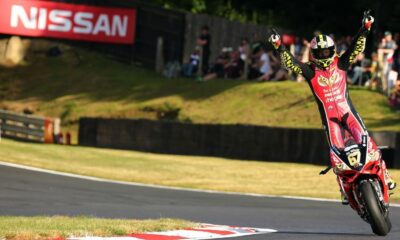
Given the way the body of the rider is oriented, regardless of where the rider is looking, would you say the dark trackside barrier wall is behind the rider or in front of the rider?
behind

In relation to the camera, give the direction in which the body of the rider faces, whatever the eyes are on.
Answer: toward the camera

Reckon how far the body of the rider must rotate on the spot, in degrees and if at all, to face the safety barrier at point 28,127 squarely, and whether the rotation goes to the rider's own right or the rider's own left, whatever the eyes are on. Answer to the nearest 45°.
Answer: approximately 135° to the rider's own right

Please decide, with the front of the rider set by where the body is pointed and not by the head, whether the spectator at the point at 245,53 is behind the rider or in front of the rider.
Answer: behind

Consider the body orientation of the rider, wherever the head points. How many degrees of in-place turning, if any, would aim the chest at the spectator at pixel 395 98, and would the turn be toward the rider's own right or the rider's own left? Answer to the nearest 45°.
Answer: approximately 180°

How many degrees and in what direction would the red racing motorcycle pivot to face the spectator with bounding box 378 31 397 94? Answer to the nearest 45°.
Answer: approximately 180°

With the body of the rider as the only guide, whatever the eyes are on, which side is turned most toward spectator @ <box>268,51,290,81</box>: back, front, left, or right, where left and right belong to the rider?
back

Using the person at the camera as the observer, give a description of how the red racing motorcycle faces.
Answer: facing the viewer

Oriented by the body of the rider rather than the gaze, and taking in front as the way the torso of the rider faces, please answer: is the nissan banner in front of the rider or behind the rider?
behind

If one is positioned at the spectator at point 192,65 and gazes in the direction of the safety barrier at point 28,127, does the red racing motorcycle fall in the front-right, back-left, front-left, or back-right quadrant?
front-left
